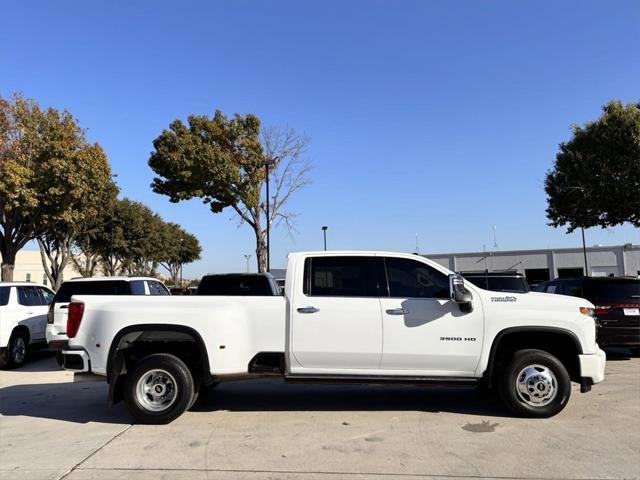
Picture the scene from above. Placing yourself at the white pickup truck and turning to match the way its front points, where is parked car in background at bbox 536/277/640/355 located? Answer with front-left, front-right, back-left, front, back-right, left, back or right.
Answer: front-left

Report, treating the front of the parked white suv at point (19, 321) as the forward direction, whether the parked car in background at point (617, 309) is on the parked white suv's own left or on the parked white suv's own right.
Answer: on the parked white suv's own right

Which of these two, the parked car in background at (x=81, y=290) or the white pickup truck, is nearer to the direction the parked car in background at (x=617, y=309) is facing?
the parked car in background

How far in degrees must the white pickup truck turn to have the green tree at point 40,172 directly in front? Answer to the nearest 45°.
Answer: approximately 135° to its left

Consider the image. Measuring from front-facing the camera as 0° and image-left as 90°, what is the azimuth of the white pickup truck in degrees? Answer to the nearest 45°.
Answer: approximately 270°

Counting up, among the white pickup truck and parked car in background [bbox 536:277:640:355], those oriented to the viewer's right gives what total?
1

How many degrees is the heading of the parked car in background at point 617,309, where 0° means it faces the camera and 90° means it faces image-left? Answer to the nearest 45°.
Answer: approximately 135°

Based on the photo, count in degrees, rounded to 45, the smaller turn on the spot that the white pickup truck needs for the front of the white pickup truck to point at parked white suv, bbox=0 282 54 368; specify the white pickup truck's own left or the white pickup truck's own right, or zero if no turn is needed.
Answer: approximately 135° to the white pickup truck's own left

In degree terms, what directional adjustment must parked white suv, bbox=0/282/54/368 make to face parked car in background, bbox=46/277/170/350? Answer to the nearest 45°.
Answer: approximately 90° to its right
